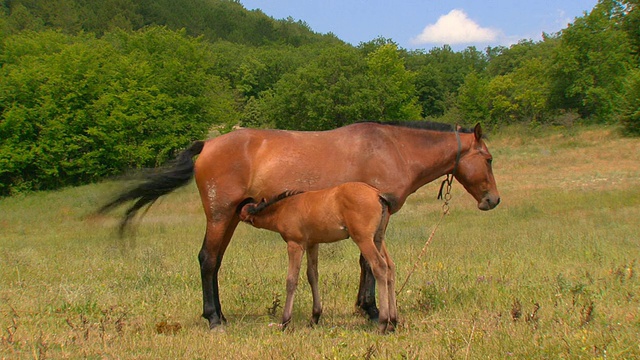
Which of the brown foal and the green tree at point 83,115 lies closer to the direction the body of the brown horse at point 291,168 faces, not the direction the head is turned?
the brown foal

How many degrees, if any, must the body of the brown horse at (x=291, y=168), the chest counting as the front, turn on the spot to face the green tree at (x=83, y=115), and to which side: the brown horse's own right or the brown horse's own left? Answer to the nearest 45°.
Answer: approximately 135° to the brown horse's own left

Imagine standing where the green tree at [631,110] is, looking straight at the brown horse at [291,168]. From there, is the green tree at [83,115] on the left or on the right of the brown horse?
right

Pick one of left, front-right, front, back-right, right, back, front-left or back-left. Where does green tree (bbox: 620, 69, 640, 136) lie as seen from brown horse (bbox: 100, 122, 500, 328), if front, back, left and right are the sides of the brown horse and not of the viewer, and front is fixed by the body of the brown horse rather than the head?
front-left

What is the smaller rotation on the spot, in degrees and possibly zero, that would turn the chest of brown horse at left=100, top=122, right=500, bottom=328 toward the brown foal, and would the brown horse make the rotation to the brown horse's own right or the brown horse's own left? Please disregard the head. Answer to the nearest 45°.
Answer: approximately 45° to the brown horse's own right

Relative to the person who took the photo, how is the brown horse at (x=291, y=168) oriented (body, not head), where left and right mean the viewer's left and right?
facing to the right of the viewer
